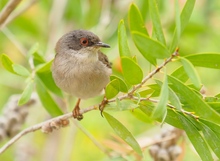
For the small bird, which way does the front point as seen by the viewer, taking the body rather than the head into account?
toward the camera
